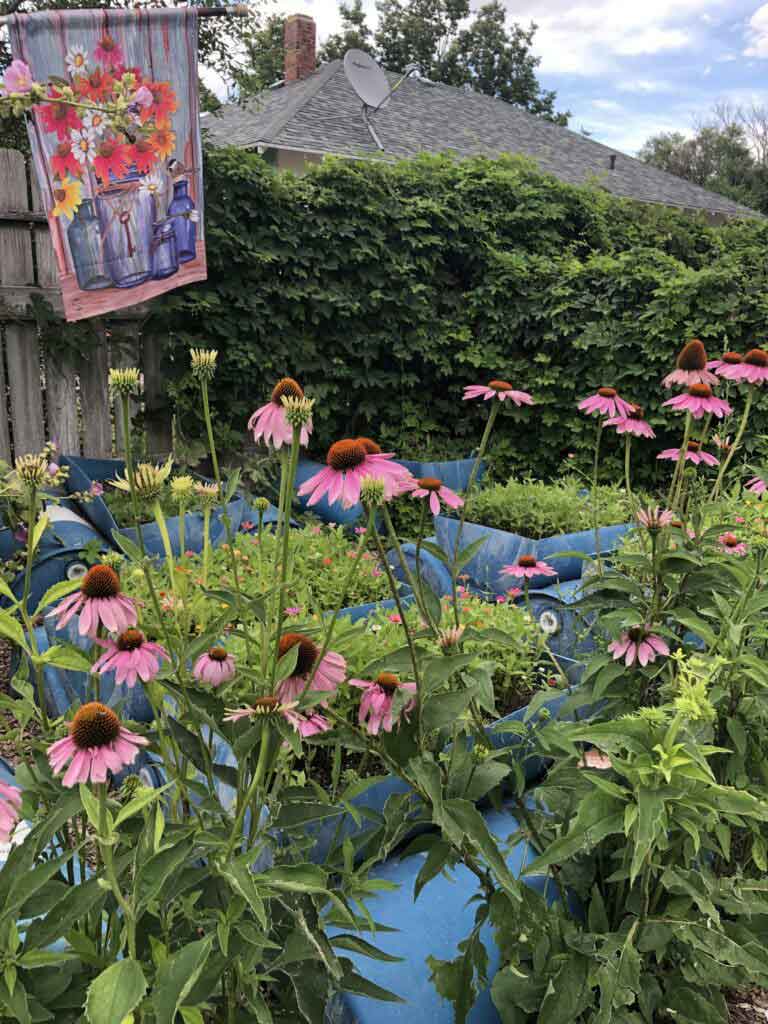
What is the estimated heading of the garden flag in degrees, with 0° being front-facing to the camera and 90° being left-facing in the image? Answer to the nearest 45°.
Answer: approximately 0°

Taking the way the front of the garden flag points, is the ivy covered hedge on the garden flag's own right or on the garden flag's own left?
on the garden flag's own left

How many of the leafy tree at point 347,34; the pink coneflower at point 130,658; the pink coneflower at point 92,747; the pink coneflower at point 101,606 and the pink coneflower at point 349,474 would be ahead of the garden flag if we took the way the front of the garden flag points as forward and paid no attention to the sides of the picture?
4

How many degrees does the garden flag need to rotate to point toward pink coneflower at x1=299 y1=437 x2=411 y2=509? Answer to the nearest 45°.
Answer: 0° — it already faces it

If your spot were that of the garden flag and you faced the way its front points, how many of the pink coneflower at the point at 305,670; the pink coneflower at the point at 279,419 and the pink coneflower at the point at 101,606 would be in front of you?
3

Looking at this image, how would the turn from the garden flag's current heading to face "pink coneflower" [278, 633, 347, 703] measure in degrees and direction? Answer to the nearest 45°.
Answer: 0° — it already faces it

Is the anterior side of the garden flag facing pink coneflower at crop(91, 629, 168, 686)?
yes

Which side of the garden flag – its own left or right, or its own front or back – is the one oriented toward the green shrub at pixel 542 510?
left

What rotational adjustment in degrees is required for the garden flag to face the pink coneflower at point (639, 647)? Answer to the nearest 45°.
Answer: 0° — it already faces it
